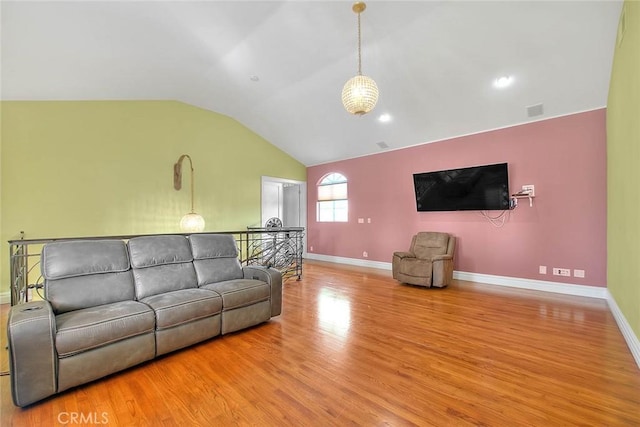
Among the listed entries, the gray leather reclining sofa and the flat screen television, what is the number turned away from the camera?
0

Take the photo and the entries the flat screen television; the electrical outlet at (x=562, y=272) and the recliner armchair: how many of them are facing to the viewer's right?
0

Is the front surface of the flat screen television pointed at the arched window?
no

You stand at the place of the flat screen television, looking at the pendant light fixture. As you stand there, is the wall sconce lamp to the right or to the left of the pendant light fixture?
right

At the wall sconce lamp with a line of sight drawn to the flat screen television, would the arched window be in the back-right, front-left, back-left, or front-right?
front-left

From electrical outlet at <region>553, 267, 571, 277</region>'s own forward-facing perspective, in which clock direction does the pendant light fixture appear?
The pendant light fixture is roughly at 1 o'clock from the electrical outlet.

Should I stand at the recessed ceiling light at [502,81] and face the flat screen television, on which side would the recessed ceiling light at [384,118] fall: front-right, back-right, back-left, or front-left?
front-left

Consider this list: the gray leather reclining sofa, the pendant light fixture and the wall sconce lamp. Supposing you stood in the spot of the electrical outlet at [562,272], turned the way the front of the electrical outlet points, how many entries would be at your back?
0

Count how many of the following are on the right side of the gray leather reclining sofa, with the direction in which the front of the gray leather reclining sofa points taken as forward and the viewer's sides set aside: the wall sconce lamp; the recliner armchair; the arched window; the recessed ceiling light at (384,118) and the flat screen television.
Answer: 0

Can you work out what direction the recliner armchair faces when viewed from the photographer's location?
facing the viewer and to the left of the viewer

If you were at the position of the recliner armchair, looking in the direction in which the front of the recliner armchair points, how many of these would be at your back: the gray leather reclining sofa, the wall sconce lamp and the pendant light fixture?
0

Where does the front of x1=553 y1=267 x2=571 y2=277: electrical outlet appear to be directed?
toward the camera

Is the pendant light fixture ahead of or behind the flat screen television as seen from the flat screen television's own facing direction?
ahead

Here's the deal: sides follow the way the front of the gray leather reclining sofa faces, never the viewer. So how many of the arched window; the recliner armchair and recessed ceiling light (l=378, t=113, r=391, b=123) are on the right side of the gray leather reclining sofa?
0
